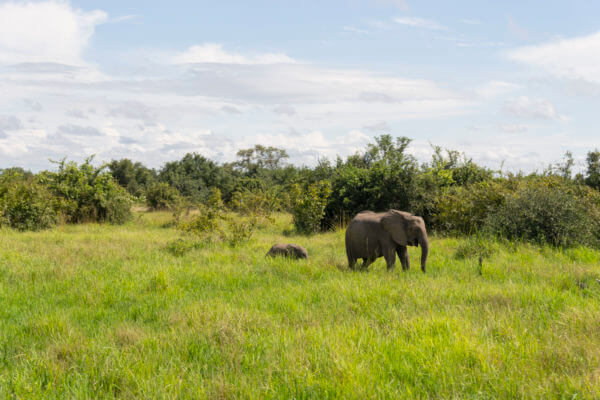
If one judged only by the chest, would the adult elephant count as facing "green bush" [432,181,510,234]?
no

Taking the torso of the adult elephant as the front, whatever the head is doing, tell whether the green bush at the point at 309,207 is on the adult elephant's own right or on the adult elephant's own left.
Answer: on the adult elephant's own left

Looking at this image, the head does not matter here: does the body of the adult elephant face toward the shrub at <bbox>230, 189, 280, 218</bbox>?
no

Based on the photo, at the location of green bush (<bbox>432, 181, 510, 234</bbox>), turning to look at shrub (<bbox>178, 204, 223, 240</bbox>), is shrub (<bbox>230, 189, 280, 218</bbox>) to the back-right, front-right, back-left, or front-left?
front-right

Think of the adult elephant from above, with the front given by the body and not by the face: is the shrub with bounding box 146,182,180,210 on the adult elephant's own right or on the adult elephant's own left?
on the adult elephant's own left

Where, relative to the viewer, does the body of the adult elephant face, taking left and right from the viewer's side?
facing to the right of the viewer

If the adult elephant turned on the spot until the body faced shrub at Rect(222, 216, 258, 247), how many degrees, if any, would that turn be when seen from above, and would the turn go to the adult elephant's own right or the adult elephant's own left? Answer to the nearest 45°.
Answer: approximately 135° to the adult elephant's own left

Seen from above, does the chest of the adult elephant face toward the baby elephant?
no

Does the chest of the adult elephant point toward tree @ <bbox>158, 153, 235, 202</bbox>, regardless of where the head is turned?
no

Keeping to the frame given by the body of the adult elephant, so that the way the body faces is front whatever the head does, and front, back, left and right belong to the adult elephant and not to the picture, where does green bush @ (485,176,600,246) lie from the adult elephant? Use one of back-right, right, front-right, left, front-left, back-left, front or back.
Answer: front-left
